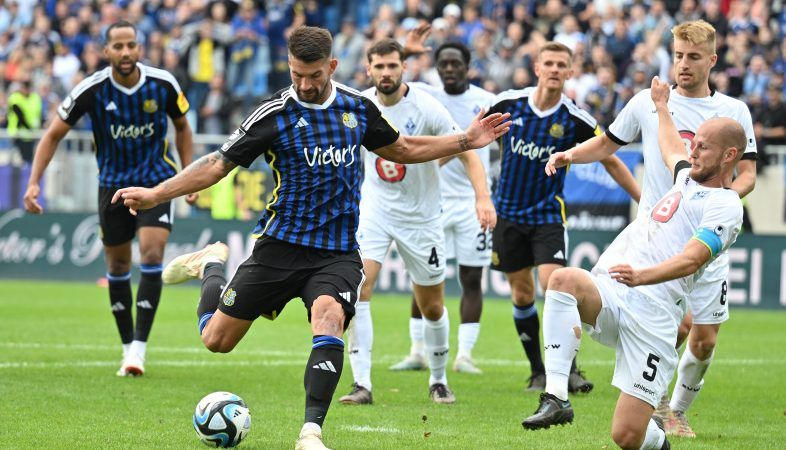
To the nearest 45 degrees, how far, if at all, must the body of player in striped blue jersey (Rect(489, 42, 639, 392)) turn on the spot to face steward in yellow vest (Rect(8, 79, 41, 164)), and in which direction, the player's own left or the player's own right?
approximately 135° to the player's own right

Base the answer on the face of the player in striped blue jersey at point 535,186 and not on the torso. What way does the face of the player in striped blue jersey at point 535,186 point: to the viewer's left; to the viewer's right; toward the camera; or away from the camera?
toward the camera

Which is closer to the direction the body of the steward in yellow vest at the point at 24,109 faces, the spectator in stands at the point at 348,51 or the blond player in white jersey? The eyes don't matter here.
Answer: the blond player in white jersey

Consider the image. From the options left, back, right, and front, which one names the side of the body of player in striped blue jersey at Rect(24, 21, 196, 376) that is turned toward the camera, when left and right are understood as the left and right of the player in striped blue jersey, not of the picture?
front

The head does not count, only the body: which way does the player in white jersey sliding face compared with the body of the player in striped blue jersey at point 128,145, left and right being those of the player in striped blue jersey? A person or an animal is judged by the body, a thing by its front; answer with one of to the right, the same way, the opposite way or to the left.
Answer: to the right

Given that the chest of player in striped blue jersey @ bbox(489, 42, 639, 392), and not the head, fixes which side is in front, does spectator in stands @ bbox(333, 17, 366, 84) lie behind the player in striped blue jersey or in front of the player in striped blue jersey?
behind

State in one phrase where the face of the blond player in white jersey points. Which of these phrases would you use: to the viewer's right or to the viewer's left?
to the viewer's left

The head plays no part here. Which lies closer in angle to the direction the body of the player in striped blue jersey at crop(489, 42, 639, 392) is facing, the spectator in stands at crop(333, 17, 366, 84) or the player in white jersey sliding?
the player in white jersey sliding

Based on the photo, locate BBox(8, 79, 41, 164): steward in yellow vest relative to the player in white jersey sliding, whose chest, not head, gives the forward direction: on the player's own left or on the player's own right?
on the player's own right

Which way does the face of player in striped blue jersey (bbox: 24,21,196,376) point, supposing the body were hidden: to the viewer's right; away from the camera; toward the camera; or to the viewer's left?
toward the camera

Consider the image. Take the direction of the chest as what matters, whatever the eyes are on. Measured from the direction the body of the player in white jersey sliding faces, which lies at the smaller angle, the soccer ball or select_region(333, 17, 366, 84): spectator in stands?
the soccer ball

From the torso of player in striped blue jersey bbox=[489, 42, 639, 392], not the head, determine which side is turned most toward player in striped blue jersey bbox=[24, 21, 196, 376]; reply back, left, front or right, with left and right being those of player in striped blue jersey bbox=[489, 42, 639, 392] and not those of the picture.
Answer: right

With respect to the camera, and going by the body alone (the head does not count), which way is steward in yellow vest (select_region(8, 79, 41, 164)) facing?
toward the camera

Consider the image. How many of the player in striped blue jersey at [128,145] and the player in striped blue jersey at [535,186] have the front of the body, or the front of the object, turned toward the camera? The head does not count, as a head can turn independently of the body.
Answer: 2

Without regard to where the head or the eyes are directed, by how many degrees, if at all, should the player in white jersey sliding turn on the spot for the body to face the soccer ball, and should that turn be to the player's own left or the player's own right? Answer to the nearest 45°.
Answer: approximately 45° to the player's own right

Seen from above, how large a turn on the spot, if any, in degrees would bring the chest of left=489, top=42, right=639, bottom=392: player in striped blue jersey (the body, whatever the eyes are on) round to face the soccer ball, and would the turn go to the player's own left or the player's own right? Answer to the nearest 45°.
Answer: approximately 45° to the player's own right
